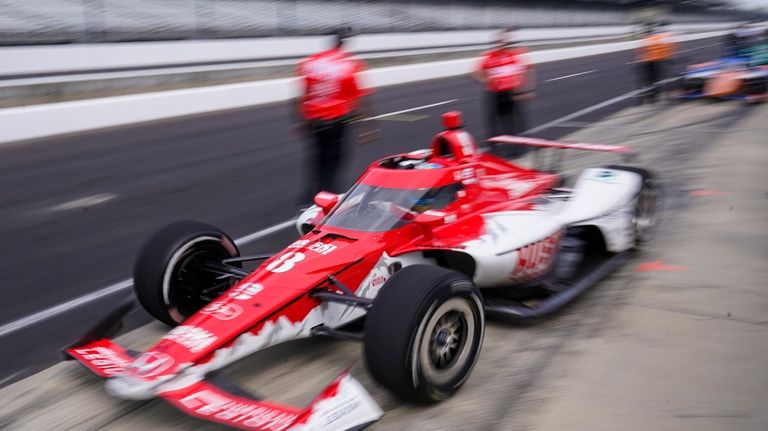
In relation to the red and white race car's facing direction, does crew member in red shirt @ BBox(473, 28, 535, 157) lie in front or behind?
behind

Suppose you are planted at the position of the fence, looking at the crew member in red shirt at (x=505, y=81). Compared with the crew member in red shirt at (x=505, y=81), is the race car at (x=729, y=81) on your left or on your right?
left

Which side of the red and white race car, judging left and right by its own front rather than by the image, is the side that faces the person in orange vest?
back

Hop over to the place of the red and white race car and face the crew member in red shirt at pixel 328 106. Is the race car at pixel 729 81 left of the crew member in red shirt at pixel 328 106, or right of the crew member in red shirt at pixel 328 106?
right

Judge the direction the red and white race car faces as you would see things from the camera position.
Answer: facing the viewer and to the left of the viewer

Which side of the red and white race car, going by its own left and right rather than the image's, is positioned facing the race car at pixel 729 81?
back
